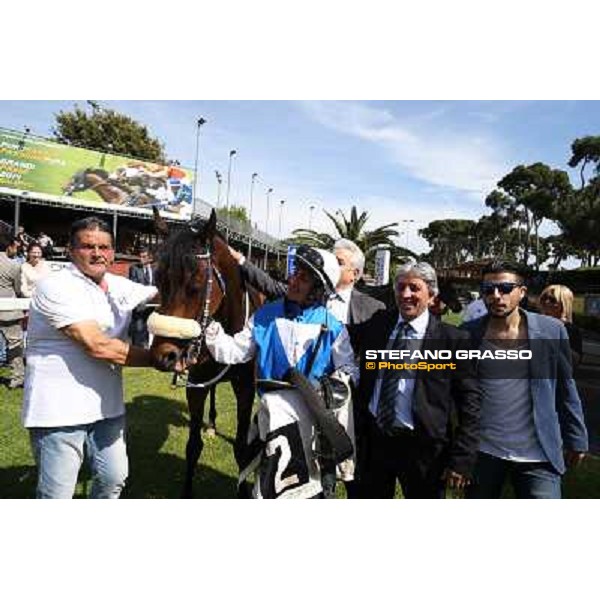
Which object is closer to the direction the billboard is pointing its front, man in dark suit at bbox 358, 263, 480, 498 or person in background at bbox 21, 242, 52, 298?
the man in dark suit

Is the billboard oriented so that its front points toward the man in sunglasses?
yes

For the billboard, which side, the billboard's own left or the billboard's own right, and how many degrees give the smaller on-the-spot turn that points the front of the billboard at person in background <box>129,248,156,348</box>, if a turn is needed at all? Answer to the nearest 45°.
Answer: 0° — it already faces them

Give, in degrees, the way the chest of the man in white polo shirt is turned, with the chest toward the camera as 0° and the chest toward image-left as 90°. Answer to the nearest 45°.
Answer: approximately 315°

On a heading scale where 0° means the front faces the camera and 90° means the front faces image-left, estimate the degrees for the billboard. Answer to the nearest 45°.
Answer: approximately 315°
